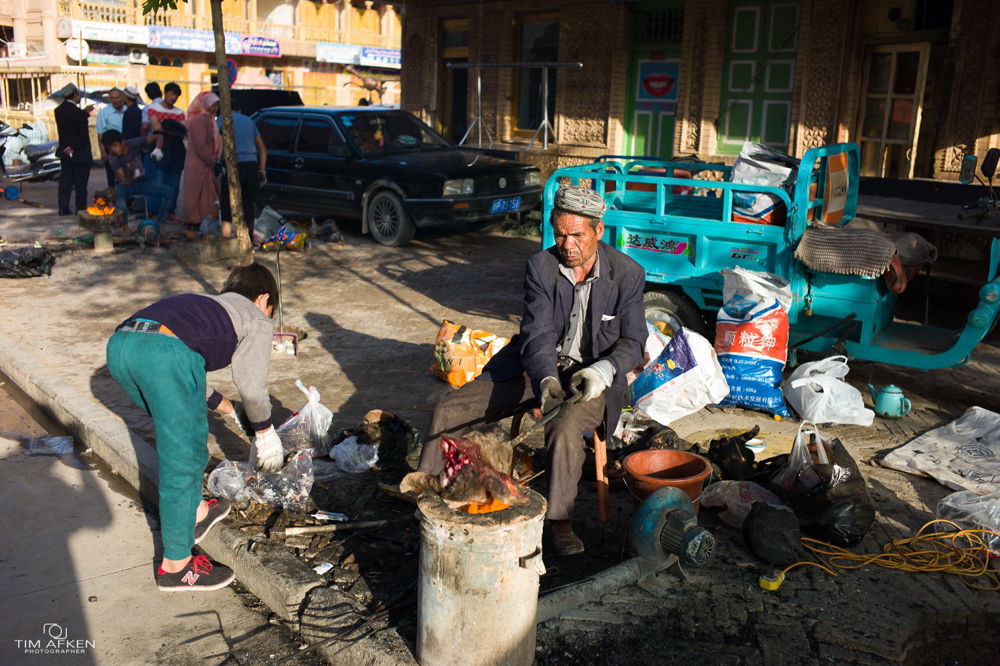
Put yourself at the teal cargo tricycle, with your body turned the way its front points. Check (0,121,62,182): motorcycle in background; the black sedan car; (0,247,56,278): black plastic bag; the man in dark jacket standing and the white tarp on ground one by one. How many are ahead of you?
1

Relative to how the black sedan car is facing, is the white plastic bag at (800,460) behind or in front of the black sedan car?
in front

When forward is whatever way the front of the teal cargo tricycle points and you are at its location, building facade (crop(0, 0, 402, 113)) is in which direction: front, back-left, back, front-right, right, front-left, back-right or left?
back

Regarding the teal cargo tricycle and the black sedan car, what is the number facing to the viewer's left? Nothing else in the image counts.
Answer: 0

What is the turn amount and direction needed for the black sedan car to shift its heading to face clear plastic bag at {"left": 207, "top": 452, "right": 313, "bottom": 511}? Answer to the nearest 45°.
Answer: approximately 45° to its right

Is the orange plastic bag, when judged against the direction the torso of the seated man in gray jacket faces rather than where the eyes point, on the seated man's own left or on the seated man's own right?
on the seated man's own right

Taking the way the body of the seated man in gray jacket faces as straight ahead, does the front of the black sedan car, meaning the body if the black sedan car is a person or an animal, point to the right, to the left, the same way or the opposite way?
to the left

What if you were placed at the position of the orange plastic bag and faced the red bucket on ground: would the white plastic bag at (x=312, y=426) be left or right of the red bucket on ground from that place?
right

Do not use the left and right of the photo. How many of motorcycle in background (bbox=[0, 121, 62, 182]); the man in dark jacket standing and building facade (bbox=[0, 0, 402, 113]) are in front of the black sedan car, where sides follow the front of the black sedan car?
0

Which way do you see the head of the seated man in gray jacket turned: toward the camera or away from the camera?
toward the camera

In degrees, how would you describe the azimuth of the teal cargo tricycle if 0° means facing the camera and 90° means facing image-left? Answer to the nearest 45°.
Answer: approximately 315°

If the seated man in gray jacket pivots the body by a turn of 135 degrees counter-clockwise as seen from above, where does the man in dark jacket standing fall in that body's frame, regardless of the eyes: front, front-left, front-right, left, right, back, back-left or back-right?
back-left

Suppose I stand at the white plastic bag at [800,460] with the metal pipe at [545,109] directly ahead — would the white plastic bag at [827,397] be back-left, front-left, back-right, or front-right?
front-right

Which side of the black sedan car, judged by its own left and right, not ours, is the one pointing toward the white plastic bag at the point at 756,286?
front
